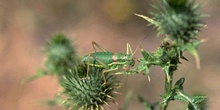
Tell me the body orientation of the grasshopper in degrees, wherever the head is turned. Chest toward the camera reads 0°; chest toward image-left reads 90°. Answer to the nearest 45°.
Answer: approximately 270°
